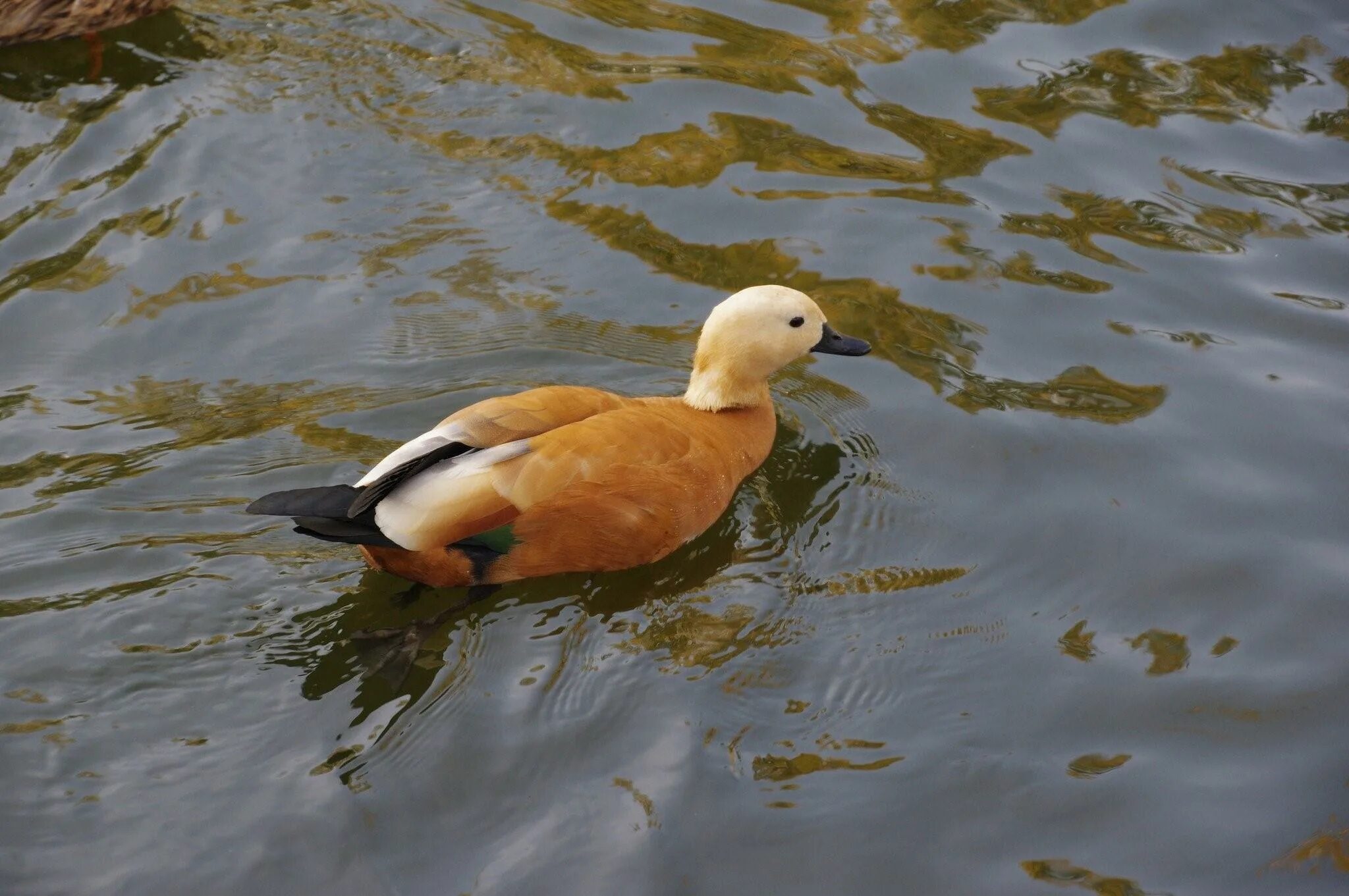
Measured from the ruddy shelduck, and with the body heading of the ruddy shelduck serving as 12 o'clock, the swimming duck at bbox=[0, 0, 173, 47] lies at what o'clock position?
The swimming duck is roughly at 8 o'clock from the ruddy shelduck.

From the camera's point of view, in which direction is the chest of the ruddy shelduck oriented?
to the viewer's right
